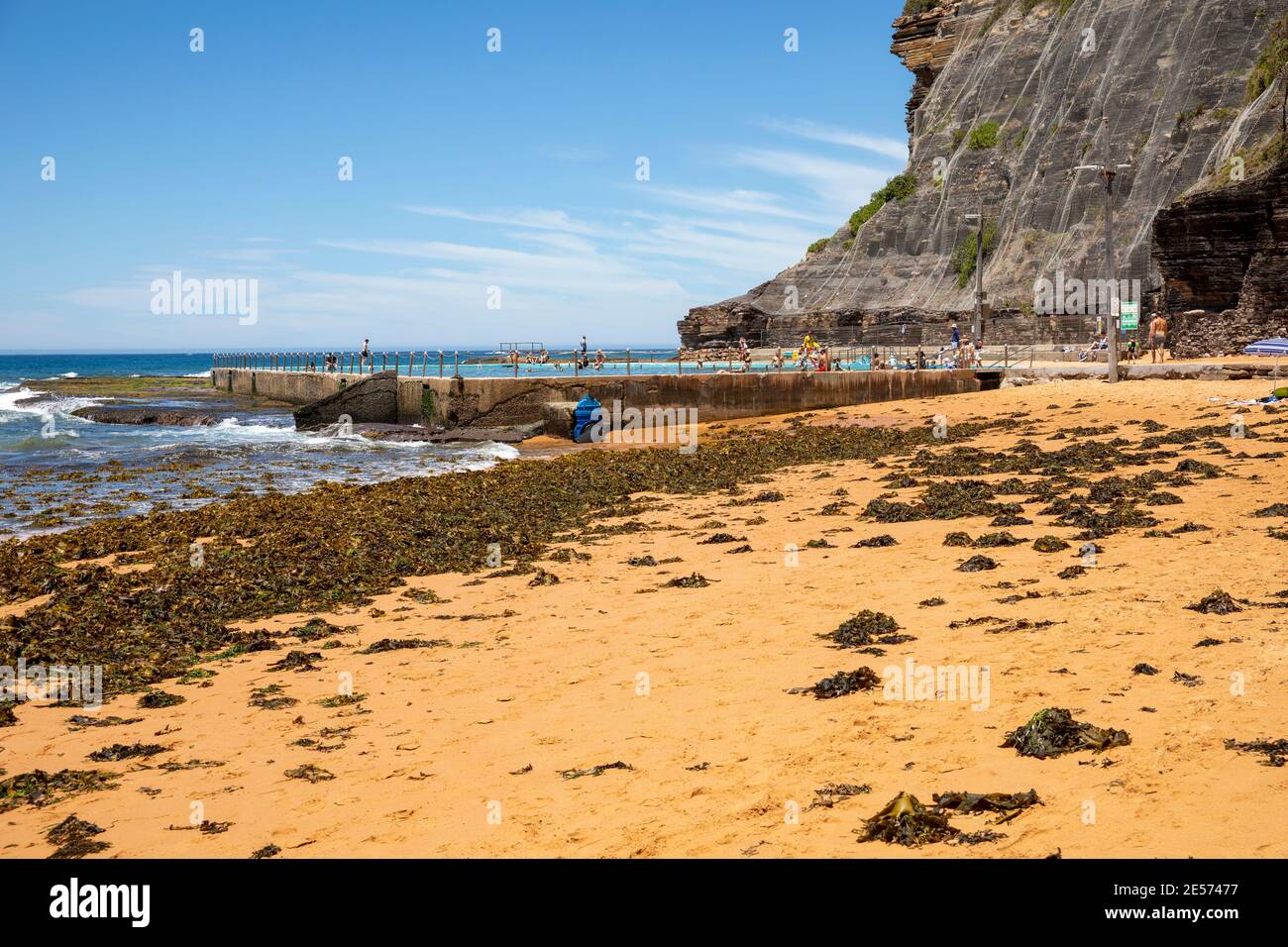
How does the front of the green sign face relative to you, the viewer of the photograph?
facing the viewer

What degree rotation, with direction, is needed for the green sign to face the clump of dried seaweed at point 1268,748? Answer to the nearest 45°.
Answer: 0° — it already faces it

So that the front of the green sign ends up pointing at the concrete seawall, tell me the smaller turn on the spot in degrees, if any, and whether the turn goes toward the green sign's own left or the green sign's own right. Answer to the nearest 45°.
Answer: approximately 90° to the green sign's own right

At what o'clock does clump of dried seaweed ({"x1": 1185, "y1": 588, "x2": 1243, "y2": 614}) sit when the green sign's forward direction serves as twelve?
The clump of dried seaweed is roughly at 12 o'clock from the green sign.

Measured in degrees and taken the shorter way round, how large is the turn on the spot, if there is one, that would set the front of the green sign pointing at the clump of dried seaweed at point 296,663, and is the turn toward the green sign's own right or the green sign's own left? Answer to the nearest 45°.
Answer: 0° — it already faces it

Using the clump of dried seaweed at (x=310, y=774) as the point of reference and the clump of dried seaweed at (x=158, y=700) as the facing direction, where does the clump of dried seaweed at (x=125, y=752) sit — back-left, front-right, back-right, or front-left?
front-left

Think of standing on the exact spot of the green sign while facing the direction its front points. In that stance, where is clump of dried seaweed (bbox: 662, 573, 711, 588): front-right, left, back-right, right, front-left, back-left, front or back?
front

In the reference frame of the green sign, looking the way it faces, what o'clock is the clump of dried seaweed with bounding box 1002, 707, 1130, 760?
The clump of dried seaweed is roughly at 12 o'clock from the green sign.

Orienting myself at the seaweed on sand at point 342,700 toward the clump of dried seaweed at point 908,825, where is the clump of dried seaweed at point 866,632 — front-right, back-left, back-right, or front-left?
front-left

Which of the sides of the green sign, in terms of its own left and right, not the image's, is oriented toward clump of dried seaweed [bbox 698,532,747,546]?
front

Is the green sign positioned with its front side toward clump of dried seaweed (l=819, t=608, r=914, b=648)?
yes

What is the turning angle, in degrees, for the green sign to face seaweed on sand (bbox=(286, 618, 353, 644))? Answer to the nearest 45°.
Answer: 0° — it already faces it

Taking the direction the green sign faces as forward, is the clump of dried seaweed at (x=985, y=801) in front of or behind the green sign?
in front

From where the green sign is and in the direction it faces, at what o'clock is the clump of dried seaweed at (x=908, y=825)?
The clump of dried seaweed is roughly at 12 o'clock from the green sign.

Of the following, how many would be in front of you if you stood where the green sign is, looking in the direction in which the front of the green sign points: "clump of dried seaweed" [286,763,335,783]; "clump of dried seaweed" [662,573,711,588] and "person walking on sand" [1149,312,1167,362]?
2

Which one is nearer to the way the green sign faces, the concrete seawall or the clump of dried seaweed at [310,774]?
the clump of dried seaweed

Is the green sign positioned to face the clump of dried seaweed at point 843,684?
yes

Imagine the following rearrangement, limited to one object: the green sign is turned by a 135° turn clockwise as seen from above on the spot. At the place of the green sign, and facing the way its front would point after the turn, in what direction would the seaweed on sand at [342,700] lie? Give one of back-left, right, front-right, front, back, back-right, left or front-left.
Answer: back-left
